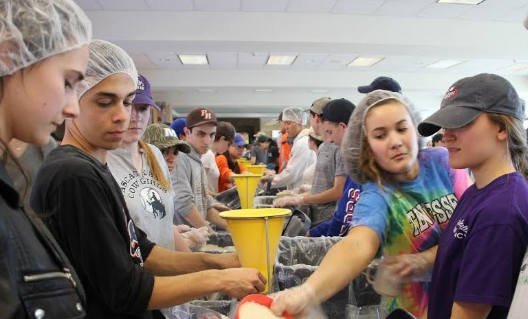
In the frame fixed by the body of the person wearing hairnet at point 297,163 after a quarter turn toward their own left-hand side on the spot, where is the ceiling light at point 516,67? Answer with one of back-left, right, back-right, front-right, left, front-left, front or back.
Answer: back-left

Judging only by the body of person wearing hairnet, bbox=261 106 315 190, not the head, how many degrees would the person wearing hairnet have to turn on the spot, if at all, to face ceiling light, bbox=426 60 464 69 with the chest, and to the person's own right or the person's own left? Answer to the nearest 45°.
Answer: approximately 135° to the person's own right

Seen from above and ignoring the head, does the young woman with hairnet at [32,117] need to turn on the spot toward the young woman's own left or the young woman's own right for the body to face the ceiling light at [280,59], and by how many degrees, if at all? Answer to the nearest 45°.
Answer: approximately 45° to the young woman's own left

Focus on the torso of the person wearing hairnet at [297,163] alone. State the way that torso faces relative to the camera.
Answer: to the viewer's left

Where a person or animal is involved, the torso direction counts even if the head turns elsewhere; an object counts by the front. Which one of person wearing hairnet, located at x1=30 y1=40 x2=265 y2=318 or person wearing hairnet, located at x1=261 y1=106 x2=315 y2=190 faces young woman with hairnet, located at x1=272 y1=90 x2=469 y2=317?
person wearing hairnet, located at x1=30 y1=40 x2=265 y2=318

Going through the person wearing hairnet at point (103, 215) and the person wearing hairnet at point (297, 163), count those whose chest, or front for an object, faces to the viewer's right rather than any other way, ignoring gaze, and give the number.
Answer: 1

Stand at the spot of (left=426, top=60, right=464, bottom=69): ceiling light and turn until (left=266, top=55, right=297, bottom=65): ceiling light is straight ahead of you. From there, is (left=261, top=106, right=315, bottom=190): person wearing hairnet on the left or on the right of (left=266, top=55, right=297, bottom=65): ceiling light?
left

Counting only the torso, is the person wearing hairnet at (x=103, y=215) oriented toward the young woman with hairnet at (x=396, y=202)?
yes

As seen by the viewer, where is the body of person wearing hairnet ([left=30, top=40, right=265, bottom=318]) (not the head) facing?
to the viewer's right

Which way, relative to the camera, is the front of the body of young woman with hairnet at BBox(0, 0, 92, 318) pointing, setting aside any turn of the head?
to the viewer's right

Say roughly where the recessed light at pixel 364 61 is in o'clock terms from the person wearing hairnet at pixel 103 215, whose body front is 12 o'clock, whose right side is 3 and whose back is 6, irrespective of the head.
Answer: The recessed light is roughly at 10 o'clock from the person wearing hairnet.
